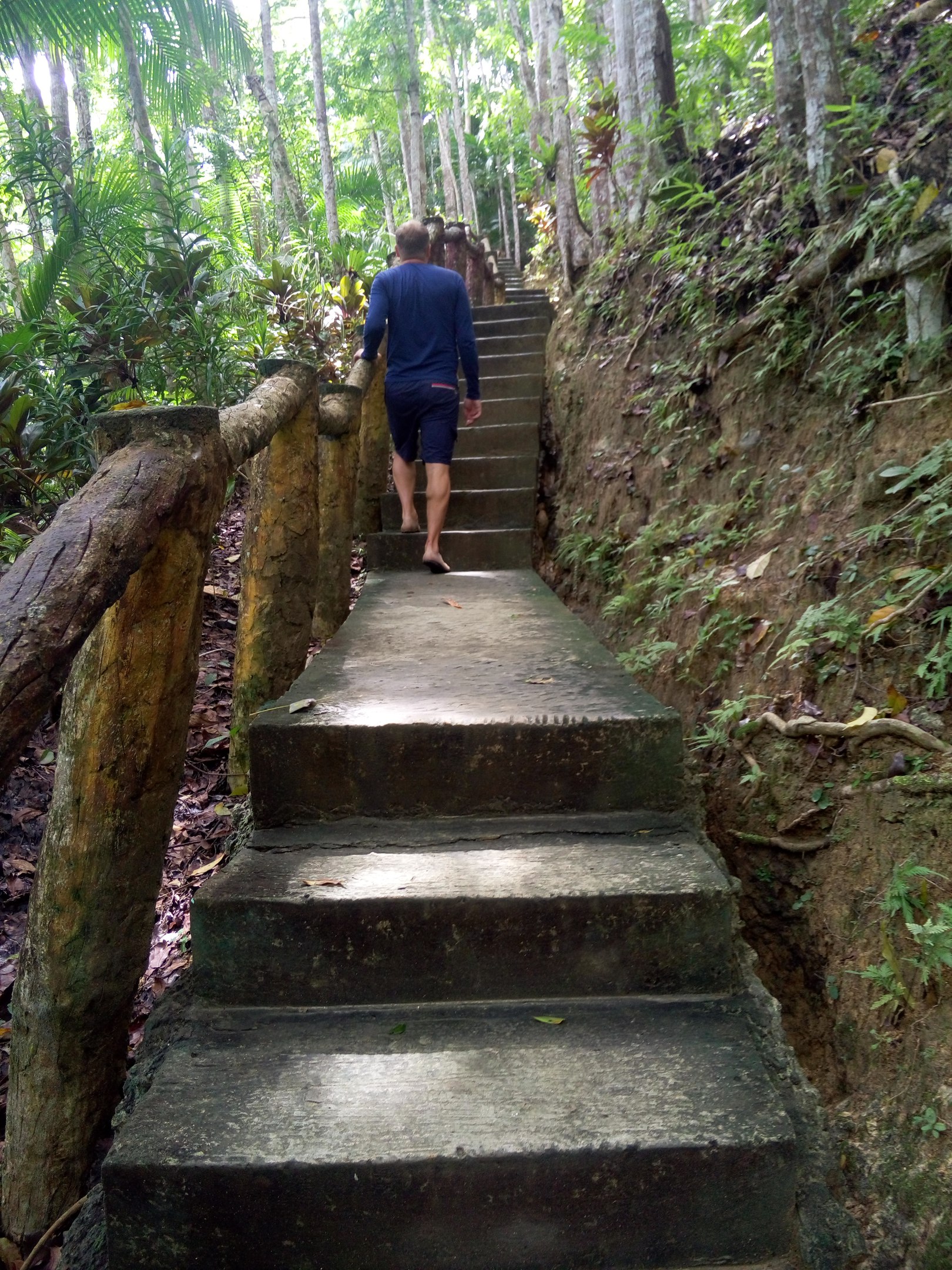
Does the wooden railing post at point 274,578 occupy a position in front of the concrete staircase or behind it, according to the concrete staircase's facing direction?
behind

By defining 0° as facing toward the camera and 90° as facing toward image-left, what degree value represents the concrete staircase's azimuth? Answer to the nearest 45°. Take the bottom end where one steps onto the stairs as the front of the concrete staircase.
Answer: approximately 0°

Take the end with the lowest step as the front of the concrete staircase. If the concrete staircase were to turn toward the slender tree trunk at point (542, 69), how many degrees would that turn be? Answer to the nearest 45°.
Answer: approximately 180°

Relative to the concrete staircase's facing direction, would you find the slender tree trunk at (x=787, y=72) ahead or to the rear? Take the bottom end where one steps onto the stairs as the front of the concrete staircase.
to the rear

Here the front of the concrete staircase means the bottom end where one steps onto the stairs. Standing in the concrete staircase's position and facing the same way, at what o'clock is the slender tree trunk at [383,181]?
The slender tree trunk is roughly at 6 o'clock from the concrete staircase.
